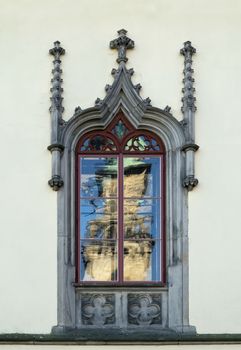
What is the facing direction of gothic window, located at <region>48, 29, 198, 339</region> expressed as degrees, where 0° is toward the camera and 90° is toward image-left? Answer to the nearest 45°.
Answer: approximately 0°
